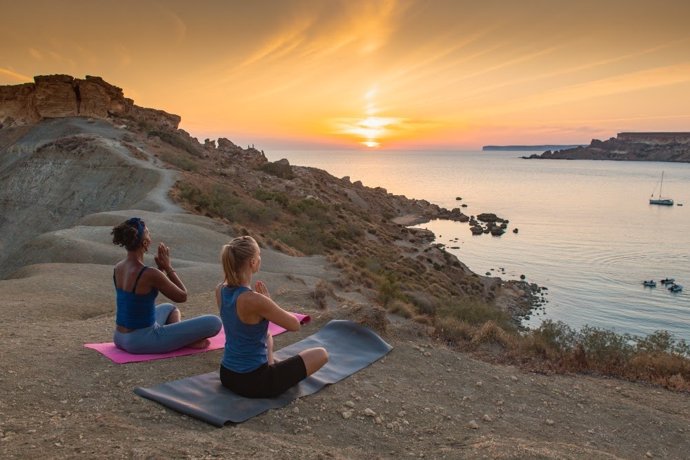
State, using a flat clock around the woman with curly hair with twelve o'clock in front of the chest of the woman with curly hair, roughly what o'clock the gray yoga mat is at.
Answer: The gray yoga mat is roughly at 3 o'clock from the woman with curly hair.

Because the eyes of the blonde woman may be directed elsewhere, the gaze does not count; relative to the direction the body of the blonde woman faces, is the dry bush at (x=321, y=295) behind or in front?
in front

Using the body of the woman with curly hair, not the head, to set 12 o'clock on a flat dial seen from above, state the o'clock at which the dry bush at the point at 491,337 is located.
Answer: The dry bush is roughly at 1 o'clock from the woman with curly hair.

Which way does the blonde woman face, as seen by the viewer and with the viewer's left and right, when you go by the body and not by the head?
facing away from the viewer and to the right of the viewer

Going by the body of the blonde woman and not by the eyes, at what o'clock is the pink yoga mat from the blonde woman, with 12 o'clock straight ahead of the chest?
The pink yoga mat is roughly at 9 o'clock from the blonde woman.

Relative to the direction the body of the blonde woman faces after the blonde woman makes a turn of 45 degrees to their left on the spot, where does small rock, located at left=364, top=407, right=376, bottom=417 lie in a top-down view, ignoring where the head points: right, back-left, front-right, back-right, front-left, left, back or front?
right

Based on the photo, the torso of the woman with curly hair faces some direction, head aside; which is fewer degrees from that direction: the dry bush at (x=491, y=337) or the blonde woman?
the dry bush

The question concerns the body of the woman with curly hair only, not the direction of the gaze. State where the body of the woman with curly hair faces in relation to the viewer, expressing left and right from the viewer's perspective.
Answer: facing away from the viewer and to the right of the viewer

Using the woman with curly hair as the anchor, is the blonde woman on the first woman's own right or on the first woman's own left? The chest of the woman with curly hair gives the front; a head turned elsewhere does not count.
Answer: on the first woman's own right

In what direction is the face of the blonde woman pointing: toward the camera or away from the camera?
away from the camera

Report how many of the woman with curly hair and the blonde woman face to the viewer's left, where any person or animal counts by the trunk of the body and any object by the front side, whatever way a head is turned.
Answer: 0

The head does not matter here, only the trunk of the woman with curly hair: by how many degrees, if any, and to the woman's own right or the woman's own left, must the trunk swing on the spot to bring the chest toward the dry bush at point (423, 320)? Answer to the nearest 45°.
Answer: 0° — they already face it

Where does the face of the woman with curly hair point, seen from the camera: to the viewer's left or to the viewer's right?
to the viewer's right

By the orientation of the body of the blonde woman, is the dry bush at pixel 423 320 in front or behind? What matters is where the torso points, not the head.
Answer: in front

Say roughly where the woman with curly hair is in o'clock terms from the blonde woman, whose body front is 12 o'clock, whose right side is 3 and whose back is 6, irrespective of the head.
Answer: The woman with curly hair is roughly at 9 o'clock from the blonde woman.

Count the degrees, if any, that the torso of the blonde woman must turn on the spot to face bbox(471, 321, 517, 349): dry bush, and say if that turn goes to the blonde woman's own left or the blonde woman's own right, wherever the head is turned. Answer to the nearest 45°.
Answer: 0° — they already face it

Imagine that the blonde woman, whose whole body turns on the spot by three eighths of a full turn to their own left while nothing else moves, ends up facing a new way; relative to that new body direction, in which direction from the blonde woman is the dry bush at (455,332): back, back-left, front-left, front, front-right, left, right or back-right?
back-right

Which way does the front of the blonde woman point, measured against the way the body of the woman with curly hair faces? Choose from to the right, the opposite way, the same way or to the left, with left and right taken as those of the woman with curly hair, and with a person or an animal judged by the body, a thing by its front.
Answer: the same way
